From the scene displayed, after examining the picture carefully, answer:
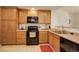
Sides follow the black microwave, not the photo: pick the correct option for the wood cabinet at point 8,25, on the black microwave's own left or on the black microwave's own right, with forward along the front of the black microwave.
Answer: on the black microwave's own right

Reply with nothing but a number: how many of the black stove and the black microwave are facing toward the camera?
2

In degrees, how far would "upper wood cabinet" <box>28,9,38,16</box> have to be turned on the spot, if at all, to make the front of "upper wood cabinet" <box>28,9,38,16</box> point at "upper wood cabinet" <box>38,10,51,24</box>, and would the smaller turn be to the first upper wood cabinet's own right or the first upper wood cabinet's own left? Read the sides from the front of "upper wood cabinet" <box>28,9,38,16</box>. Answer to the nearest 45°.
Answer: approximately 90° to the first upper wood cabinet's own left

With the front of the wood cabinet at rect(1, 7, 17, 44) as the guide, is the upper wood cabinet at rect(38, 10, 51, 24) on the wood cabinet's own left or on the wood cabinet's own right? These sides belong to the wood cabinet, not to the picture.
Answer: on the wood cabinet's own left
